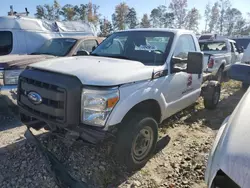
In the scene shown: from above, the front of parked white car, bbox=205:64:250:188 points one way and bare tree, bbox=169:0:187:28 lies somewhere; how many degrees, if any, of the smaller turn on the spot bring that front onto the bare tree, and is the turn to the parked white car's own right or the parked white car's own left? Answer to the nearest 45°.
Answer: approximately 135° to the parked white car's own right

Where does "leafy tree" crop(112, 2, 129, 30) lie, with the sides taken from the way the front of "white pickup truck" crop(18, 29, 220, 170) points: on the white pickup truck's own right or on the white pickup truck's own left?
on the white pickup truck's own right

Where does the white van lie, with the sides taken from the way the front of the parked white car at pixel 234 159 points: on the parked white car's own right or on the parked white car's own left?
on the parked white car's own right

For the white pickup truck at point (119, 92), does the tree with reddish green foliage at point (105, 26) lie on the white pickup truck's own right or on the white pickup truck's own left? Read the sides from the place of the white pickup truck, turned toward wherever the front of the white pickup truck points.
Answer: on the white pickup truck's own right

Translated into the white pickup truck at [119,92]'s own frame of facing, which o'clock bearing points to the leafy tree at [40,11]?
The leafy tree is roughly at 4 o'clock from the white pickup truck.

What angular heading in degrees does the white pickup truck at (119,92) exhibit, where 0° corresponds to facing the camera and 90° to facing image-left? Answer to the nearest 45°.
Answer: approximately 45°
